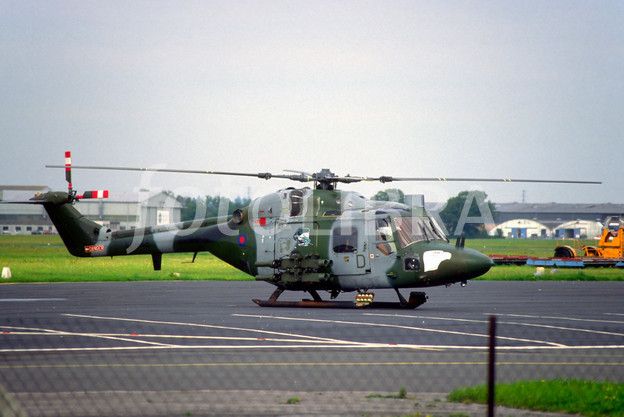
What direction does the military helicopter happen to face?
to the viewer's right
